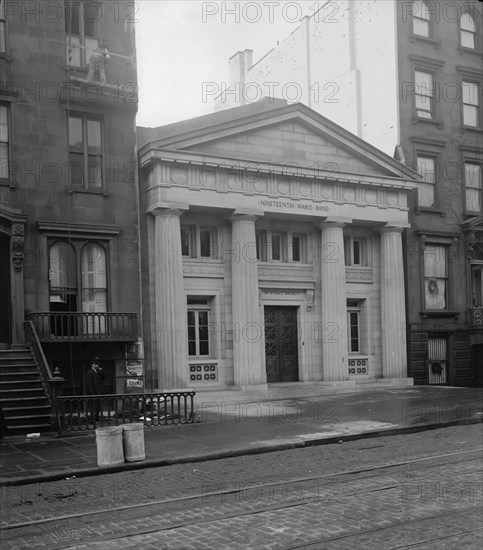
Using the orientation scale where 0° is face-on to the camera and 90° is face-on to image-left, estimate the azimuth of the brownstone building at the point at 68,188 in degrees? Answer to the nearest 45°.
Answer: approximately 0°

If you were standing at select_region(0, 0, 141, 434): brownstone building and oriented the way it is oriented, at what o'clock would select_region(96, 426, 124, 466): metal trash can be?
The metal trash can is roughly at 12 o'clock from the brownstone building.

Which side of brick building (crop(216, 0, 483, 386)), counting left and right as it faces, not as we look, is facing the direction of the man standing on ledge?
right

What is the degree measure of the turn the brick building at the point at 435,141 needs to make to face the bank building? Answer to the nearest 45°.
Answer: approximately 90° to its right

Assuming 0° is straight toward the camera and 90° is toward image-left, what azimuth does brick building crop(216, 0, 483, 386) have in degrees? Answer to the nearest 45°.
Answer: approximately 315°

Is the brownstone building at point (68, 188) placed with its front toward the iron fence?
yes

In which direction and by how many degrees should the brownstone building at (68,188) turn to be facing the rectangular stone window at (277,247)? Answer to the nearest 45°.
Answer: approximately 135° to its left
